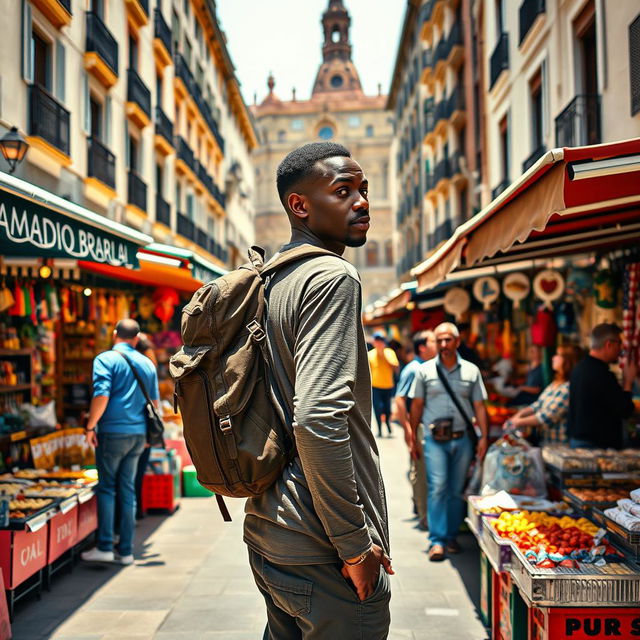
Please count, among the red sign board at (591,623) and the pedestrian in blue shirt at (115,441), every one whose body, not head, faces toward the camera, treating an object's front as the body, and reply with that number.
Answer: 1

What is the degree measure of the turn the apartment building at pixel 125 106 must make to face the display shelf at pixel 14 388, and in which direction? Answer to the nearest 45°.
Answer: approximately 45° to its right

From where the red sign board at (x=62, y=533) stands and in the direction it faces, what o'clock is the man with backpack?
The man with backpack is roughly at 1 o'clock from the red sign board.

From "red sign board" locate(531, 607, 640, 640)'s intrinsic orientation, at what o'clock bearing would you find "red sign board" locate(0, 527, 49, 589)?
"red sign board" locate(0, 527, 49, 589) is roughly at 3 o'clock from "red sign board" locate(531, 607, 640, 640).

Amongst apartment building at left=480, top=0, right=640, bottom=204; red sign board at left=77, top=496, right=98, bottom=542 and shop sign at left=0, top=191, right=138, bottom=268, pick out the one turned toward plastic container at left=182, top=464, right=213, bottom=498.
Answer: the apartment building

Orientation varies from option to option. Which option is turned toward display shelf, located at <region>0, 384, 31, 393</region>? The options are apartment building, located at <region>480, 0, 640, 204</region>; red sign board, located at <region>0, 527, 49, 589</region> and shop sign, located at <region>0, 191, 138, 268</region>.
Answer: the apartment building

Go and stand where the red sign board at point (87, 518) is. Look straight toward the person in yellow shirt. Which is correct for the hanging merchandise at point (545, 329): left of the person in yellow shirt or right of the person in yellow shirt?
right

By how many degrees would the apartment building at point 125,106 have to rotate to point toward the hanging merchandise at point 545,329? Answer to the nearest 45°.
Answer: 0° — it already faces it

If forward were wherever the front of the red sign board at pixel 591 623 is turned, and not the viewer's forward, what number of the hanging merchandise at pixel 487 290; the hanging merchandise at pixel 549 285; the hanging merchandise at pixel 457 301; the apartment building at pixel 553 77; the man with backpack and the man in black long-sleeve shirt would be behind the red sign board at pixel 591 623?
5

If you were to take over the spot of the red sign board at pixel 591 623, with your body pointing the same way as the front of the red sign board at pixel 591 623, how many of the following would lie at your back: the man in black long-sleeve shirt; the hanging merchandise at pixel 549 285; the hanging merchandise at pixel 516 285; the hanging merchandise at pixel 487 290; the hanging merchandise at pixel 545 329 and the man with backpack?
5

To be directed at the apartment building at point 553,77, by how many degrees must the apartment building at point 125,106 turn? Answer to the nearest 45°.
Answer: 0° — it already faces it

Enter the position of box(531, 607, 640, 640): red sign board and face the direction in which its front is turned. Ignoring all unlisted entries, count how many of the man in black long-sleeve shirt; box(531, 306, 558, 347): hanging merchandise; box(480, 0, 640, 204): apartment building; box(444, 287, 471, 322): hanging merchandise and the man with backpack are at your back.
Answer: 4

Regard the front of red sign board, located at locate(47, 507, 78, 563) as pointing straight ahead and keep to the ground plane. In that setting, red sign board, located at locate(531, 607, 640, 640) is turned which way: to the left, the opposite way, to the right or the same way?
to the right

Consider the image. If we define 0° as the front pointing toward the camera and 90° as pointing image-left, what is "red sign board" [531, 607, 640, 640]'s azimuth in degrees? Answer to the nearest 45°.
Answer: approximately 0°

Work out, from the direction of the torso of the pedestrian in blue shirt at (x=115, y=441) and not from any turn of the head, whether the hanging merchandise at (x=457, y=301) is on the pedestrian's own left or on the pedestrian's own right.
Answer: on the pedestrian's own right

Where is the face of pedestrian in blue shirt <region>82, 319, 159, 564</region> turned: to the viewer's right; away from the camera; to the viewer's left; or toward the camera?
away from the camera
